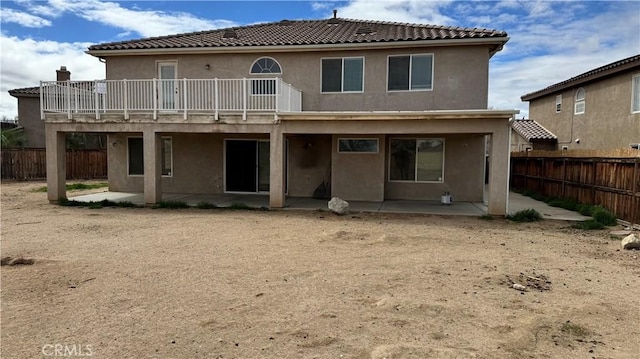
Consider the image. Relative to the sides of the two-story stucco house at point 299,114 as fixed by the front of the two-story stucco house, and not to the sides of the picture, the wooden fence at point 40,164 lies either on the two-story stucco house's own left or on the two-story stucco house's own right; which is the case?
on the two-story stucco house's own left

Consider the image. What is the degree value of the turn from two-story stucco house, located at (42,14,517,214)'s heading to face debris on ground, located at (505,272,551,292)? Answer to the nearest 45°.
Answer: approximately 180°

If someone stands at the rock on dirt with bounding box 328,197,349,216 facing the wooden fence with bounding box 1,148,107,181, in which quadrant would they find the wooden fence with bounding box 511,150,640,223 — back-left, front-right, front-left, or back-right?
back-right

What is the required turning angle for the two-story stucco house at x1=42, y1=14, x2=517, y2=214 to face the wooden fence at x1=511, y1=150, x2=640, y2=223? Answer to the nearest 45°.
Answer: approximately 90° to its right

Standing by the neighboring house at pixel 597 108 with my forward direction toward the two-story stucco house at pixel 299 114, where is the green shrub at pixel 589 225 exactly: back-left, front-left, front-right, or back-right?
front-left

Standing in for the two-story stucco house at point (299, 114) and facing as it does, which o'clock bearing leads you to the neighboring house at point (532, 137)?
The neighboring house is roughly at 2 o'clock from the two-story stucco house.

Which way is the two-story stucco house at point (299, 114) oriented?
away from the camera

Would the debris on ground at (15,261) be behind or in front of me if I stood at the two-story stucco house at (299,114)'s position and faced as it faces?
behind

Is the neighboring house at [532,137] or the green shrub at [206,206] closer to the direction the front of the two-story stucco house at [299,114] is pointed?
the neighboring house

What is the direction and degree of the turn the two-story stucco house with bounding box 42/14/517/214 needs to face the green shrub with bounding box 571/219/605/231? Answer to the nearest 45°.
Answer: approximately 135° to its right

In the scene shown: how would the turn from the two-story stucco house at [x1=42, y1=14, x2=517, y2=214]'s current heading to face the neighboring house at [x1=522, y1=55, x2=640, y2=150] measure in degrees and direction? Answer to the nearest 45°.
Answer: approximately 90° to its right
